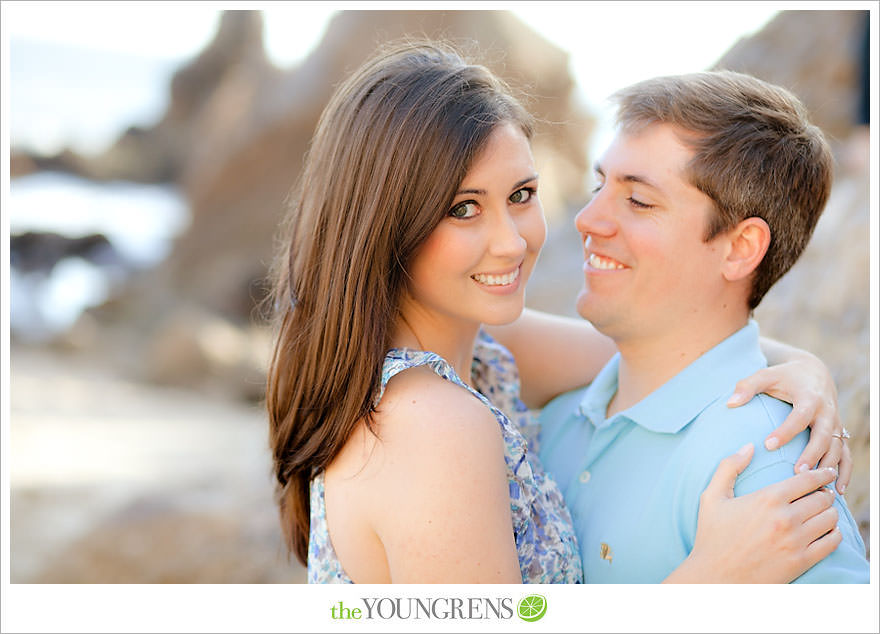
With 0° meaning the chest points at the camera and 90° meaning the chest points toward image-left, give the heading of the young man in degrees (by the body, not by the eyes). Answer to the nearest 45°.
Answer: approximately 45°

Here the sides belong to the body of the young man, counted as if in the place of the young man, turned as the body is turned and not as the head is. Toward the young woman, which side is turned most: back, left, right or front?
front

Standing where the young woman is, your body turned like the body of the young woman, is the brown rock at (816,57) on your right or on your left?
on your left

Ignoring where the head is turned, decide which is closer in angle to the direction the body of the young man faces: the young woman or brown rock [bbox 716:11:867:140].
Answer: the young woman

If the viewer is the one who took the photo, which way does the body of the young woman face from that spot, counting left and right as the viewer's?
facing to the right of the viewer
